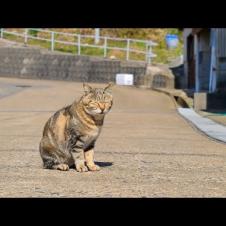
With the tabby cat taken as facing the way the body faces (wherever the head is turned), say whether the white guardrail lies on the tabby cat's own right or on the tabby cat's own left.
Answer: on the tabby cat's own left

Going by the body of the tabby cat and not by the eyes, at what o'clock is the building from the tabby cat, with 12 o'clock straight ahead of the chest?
The building is roughly at 8 o'clock from the tabby cat.

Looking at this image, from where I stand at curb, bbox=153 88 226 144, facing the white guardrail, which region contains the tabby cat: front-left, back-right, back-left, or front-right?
back-left

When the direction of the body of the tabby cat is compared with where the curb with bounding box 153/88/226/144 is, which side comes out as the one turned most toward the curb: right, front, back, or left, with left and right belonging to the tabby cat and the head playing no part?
left

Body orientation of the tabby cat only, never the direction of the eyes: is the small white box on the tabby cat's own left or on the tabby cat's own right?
on the tabby cat's own left
